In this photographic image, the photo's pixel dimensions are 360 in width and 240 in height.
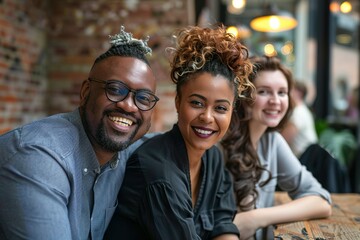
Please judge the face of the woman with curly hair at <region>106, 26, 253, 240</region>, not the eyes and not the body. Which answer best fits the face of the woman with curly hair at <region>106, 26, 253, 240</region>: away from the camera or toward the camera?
toward the camera

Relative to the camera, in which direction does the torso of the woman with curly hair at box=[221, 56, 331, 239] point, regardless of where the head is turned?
toward the camera

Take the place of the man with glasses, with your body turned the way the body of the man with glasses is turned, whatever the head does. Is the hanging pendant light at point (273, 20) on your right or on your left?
on your left

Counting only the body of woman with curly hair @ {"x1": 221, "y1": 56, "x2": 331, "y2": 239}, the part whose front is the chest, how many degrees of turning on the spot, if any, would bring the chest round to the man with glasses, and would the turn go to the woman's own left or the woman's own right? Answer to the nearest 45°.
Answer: approximately 45° to the woman's own right

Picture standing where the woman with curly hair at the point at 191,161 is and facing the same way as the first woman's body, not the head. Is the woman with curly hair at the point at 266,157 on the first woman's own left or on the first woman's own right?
on the first woman's own left

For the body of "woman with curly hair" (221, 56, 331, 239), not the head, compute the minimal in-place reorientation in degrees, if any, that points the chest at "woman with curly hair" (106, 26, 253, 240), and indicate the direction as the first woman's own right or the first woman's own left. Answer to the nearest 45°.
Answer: approximately 45° to the first woman's own right

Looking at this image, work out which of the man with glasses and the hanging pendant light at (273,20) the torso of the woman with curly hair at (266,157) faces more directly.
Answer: the man with glasses

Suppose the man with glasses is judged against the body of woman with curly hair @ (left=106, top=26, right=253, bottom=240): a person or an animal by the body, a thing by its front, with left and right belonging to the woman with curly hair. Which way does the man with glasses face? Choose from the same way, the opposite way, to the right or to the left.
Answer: the same way

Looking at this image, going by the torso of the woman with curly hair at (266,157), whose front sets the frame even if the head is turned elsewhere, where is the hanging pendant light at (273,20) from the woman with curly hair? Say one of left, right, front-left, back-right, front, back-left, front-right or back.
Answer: back

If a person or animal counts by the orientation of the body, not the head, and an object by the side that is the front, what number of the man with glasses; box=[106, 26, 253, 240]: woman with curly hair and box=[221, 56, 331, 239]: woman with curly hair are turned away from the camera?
0

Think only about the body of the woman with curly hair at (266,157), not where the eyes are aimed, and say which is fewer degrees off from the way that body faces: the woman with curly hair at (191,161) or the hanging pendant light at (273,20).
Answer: the woman with curly hair

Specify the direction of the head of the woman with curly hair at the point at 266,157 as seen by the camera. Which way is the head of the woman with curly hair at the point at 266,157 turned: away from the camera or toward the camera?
toward the camera

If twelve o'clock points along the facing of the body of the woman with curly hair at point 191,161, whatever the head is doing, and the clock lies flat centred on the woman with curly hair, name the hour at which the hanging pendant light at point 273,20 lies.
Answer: The hanging pendant light is roughly at 8 o'clock from the woman with curly hair.

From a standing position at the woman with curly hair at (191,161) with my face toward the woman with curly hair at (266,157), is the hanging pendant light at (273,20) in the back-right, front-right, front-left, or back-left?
front-left

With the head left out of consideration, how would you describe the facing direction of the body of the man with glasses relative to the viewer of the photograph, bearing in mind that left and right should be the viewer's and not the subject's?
facing the viewer and to the right of the viewer

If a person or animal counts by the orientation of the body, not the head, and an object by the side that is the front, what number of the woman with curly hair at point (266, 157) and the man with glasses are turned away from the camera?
0
